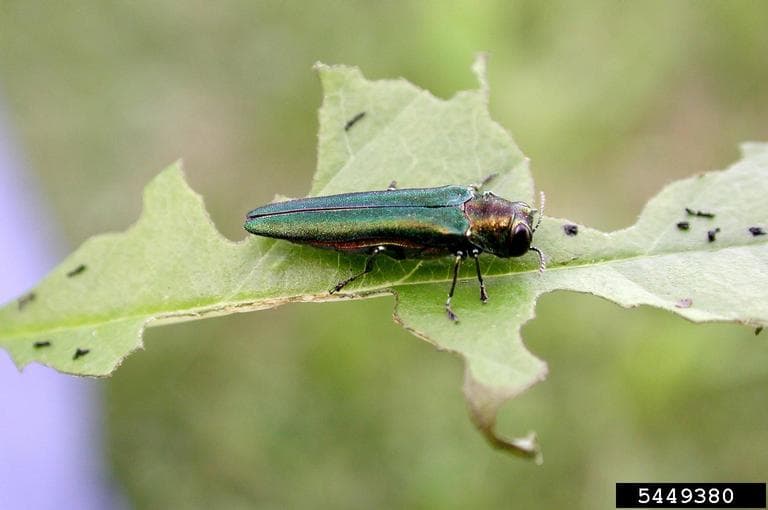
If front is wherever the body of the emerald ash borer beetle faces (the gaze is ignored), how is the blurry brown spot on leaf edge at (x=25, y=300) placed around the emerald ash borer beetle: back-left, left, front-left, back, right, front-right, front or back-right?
back

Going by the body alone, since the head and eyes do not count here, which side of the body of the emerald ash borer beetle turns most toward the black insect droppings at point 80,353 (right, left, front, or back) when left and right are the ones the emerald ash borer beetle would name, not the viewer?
back

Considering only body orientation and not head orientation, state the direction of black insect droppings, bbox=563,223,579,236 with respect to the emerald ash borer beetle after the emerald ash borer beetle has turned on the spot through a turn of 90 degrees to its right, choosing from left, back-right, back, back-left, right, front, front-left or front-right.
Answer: left

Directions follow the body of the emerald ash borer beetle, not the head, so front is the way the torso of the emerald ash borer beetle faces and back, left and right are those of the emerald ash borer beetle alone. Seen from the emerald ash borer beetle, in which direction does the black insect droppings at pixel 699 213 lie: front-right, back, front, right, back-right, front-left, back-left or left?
front

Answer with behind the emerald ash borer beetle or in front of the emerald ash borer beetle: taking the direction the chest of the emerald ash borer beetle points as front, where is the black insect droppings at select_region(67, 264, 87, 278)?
behind

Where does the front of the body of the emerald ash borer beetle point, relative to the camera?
to the viewer's right

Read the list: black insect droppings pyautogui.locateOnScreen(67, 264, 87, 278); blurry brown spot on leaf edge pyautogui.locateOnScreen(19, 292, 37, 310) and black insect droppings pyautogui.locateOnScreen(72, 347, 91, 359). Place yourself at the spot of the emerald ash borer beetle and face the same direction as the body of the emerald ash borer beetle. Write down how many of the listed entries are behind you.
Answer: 3
